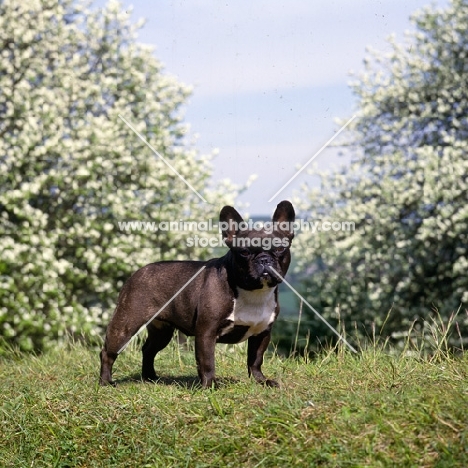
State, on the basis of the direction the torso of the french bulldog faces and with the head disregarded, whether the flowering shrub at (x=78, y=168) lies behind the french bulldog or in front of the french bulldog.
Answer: behind

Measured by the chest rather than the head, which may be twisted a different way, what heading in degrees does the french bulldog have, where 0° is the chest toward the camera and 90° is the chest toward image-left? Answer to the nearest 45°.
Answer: approximately 315°
